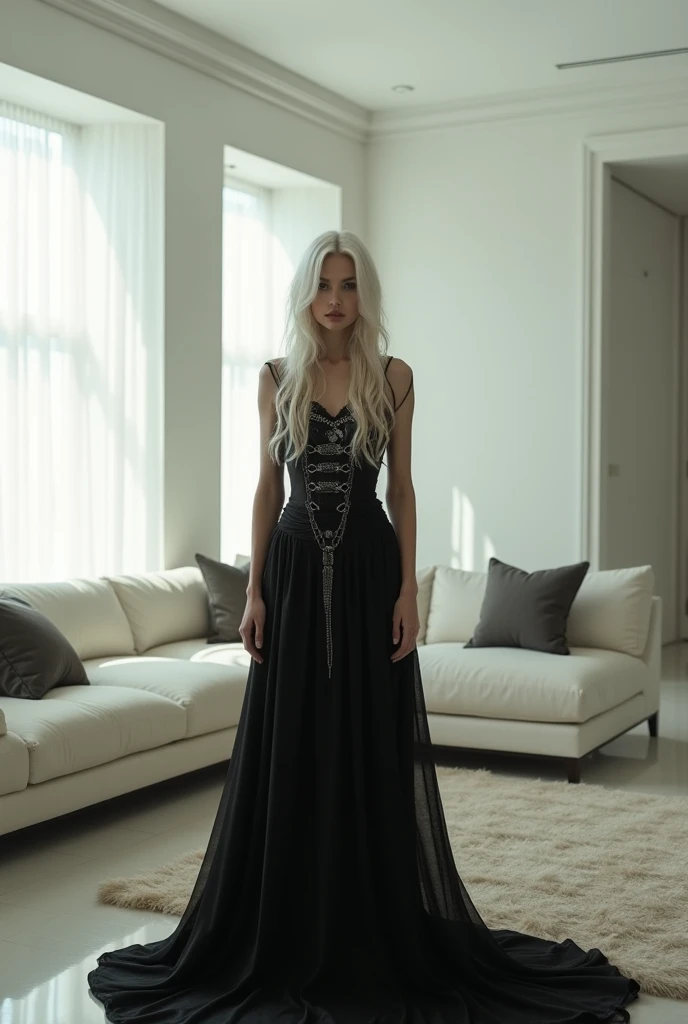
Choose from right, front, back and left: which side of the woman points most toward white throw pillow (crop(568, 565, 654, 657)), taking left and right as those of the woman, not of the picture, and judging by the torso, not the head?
back

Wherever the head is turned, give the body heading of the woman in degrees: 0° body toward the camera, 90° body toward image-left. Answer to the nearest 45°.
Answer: approximately 0°

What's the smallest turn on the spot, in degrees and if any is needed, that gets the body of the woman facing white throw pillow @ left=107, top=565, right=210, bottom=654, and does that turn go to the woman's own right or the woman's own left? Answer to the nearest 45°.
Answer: approximately 180°

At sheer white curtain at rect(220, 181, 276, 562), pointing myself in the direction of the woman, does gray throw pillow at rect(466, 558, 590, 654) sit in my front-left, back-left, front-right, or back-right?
front-left

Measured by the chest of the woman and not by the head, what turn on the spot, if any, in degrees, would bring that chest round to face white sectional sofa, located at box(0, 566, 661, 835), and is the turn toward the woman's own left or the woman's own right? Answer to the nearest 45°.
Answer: approximately 180°

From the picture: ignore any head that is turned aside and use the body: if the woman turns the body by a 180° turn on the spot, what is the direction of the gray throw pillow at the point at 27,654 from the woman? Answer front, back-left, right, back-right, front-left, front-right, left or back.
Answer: front-left

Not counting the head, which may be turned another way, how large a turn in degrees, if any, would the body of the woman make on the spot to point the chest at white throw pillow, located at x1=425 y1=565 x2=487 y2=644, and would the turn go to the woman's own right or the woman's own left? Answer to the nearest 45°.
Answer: approximately 180°

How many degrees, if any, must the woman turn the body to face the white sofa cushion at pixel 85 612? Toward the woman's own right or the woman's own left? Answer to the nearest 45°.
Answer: approximately 135° to the woman's own right

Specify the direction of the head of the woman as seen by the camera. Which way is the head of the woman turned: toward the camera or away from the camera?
toward the camera

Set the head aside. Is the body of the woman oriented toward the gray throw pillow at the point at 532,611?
no

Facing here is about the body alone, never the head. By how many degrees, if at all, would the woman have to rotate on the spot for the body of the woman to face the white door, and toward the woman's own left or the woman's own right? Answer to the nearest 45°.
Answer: approximately 180°
